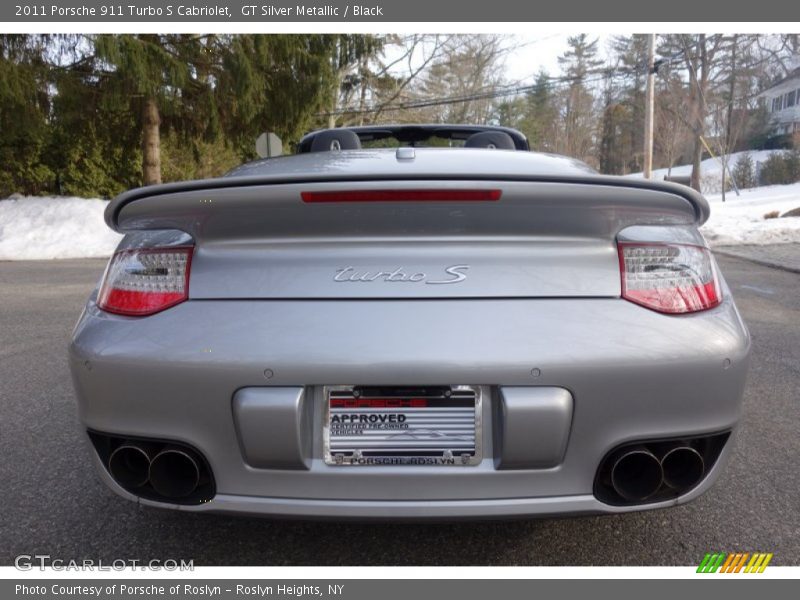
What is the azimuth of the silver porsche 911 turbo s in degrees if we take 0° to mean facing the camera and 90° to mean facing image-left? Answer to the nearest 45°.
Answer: approximately 180°

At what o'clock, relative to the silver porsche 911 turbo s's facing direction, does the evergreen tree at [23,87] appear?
The evergreen tree is roughly at 11 o'clock from the silver porsche 911 turbo s.
